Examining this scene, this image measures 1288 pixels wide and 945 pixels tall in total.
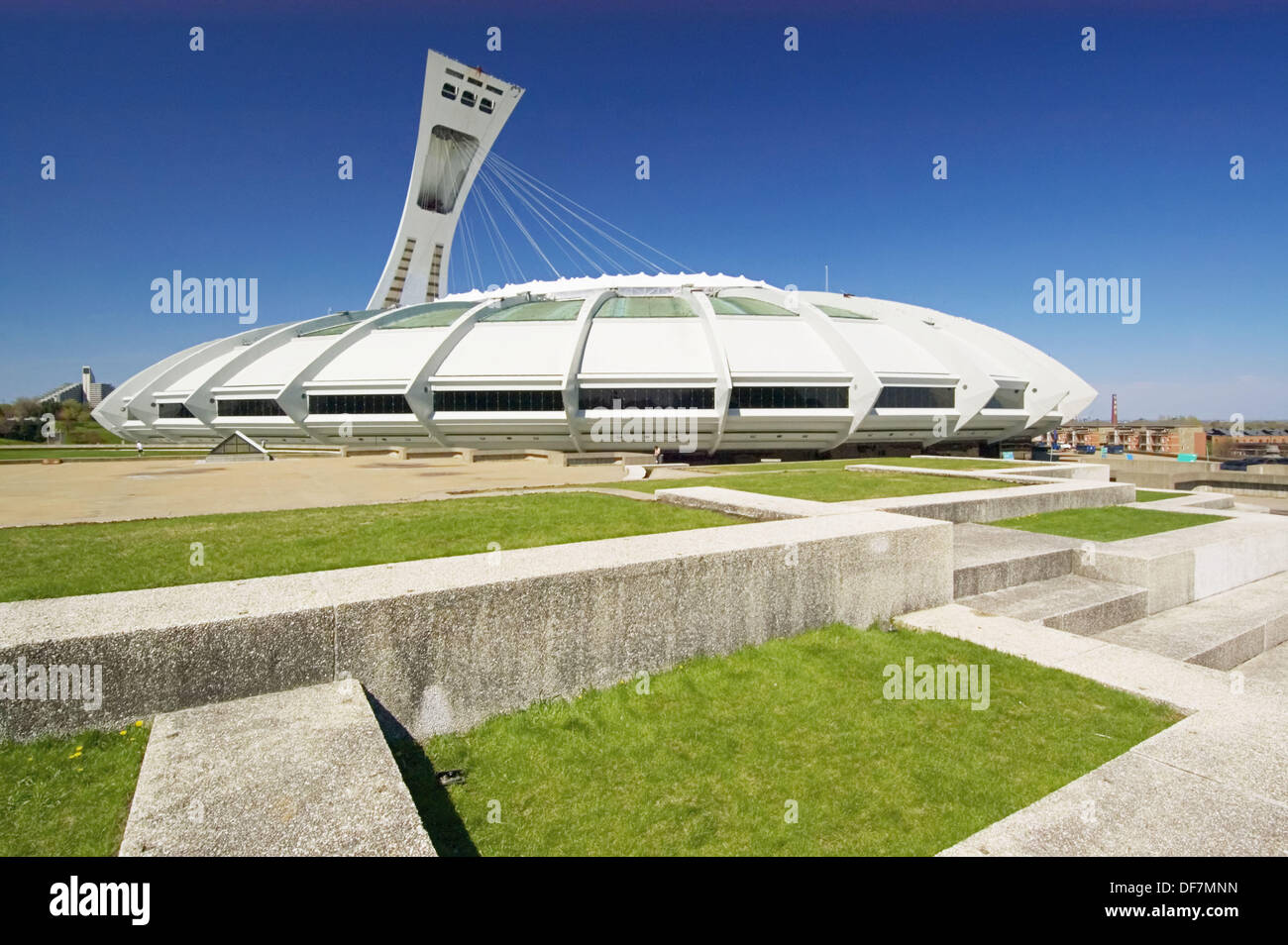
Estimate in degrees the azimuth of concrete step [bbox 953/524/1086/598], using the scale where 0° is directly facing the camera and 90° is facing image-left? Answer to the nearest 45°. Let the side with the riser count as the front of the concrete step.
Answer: approximately 315°

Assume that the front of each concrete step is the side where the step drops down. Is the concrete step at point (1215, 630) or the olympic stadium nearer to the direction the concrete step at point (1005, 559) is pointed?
the concrete step

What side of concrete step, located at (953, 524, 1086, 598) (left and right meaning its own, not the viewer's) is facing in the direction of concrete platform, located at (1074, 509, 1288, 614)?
left

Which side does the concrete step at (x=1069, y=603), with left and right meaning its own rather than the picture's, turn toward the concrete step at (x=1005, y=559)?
back

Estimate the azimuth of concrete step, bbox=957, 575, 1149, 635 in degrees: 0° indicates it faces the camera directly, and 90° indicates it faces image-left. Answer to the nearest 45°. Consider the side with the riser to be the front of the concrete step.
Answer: approximately 315°

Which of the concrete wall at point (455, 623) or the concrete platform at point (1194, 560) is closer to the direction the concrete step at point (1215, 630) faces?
the concrete wall

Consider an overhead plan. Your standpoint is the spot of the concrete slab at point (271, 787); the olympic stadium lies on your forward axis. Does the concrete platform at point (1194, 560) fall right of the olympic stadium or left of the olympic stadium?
right

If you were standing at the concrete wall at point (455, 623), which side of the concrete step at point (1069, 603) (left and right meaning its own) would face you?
right

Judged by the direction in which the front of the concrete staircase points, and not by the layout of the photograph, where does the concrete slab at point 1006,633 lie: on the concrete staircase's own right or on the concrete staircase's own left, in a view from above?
on the concrete staircase's own right
